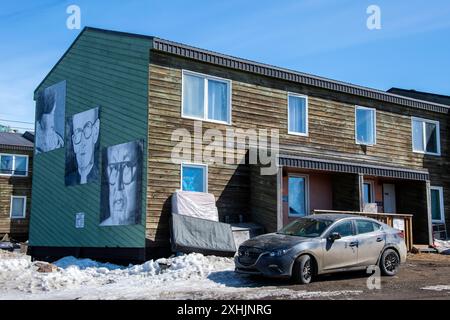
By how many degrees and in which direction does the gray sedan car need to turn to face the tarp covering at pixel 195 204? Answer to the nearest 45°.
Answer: approximately 90° to its right

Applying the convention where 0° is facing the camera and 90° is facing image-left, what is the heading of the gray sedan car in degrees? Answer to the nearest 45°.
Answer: approximately 45°

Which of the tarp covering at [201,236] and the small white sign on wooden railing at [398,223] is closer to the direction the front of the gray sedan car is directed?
the tarp covering

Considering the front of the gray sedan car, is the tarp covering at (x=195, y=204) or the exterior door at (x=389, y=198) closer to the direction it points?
the tarp covering

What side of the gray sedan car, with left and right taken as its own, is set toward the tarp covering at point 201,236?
right

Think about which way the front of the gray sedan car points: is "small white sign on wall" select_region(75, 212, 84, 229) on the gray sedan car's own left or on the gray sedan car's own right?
on the gray sedan car's own right

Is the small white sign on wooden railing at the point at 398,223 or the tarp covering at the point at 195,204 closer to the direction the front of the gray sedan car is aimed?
the tarp covering

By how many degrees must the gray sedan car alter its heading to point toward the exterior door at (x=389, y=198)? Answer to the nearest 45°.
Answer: approximately 135° to its right
